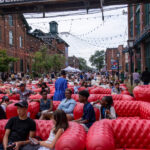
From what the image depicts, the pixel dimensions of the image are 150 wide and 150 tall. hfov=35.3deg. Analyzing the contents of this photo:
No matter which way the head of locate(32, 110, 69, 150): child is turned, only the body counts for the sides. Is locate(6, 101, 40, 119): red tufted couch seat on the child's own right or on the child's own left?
on the child's own right
